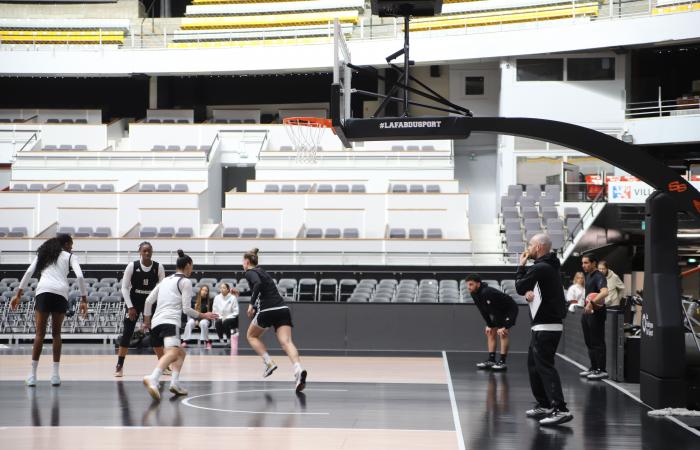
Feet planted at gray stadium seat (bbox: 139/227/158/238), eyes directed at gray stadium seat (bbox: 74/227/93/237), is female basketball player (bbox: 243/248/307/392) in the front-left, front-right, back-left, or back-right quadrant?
back-left

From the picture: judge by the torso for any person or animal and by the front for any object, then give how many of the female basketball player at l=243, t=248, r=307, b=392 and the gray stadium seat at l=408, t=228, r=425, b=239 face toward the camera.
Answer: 1

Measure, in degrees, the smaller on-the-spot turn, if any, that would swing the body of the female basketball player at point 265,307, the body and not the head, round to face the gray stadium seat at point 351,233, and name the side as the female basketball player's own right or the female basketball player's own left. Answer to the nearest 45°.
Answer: approximately 45° to the female basketball player's own right

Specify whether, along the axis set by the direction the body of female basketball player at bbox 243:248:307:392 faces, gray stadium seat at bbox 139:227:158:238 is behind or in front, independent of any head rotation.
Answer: in front

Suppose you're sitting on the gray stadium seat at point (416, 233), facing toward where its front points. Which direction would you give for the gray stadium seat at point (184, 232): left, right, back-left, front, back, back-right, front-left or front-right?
right

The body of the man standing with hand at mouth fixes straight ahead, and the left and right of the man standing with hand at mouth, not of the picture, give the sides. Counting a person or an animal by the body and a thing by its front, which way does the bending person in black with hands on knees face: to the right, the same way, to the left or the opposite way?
the same way

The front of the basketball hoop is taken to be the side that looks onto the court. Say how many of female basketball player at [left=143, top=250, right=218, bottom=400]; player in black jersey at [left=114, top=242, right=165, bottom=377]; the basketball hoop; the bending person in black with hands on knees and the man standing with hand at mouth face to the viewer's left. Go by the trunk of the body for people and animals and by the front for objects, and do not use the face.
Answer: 3

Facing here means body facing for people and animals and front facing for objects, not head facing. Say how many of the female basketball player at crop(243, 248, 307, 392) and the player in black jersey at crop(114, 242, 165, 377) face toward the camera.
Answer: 1

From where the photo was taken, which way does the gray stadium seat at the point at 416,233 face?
toward the camera

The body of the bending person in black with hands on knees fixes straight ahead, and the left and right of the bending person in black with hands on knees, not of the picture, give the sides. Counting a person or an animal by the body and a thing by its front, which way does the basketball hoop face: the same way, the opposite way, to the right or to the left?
the same way

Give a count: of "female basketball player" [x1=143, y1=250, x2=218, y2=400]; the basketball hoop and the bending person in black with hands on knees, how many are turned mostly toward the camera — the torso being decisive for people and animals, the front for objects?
0

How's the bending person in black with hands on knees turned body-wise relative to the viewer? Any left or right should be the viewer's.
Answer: facing to the left of the viewer

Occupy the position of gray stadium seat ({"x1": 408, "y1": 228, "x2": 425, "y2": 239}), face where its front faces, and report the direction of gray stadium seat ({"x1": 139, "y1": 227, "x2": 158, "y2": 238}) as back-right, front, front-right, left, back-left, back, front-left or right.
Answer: right

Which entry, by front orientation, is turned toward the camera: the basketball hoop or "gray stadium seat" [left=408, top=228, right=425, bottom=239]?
the gray stadium seat

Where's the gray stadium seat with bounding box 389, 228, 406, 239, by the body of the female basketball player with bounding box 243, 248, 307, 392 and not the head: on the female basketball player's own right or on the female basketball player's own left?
on the female basketball player's own right

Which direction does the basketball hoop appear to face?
to the viewer's left

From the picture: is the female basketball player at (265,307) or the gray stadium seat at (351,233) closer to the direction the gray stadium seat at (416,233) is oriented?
the female basketball player

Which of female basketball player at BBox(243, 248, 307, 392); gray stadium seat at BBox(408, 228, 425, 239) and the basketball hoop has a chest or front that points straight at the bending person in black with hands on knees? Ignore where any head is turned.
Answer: the gray stadium seat
